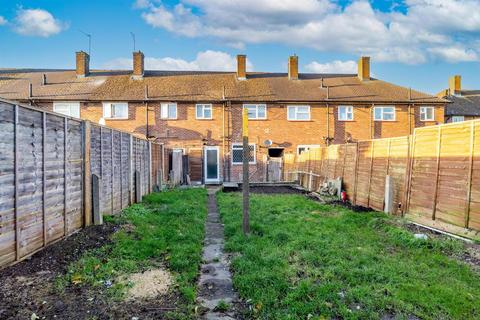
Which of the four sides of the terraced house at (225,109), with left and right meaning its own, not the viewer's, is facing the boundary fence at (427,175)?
back

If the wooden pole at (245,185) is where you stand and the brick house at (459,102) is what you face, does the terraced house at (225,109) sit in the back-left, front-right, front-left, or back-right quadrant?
front-left

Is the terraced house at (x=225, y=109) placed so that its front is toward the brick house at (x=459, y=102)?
no

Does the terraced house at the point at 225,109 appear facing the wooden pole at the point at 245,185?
no

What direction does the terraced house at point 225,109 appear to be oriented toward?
away from the camera

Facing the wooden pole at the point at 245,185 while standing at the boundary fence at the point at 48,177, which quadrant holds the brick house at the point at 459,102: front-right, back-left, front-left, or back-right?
front-left

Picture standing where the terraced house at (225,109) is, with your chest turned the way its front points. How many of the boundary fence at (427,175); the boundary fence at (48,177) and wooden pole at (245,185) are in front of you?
0

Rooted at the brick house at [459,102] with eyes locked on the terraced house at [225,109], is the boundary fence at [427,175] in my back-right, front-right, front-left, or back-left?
front-left

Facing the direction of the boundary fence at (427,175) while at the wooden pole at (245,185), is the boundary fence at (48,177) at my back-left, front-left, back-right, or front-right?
back-right
